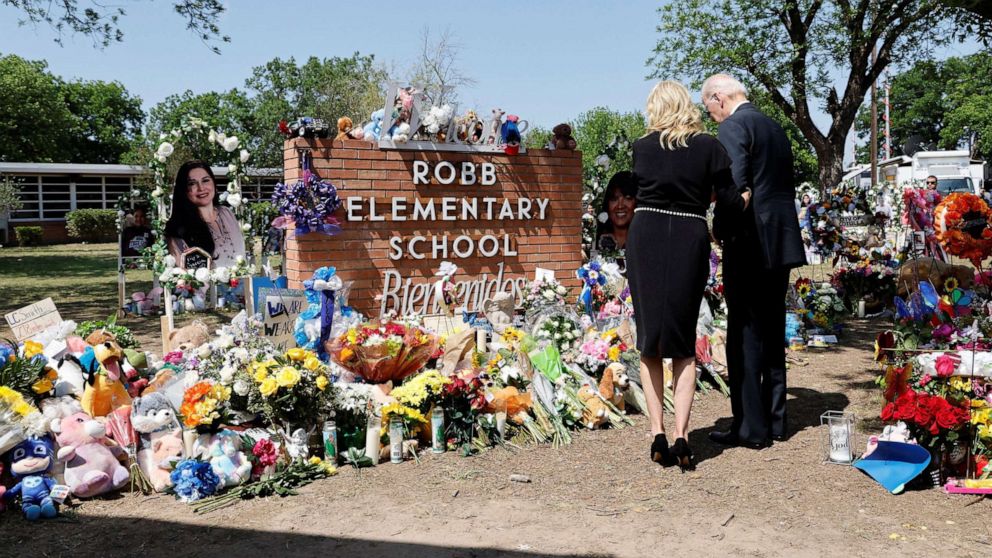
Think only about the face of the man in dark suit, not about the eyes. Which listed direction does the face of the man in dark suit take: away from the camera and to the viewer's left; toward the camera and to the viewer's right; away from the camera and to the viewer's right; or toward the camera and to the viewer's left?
away from the camera and to the viewer's left

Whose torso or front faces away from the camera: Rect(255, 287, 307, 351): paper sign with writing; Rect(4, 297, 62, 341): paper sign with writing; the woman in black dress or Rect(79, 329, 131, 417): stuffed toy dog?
the woman in black dress

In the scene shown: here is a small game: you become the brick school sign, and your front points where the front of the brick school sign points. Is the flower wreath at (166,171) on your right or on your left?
on your right

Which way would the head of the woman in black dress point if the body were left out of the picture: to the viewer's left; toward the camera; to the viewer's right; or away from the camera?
away from the camera

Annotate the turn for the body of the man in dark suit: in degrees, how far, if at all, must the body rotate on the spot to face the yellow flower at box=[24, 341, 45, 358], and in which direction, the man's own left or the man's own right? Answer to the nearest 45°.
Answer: approximately 45° to the man's own left

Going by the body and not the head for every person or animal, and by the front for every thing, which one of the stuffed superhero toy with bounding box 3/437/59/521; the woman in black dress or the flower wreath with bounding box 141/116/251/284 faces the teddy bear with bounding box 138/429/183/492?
the flower wreath

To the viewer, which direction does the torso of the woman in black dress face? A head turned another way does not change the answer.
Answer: away from the camera

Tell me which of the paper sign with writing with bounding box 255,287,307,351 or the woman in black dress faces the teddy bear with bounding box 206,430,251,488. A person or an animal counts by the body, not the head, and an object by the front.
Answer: the paper sign with writing

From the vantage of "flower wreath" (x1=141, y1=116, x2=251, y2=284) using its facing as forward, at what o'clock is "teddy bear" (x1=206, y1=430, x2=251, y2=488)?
The teddy bear is roughly at 12 o'clock from the flower wreath.

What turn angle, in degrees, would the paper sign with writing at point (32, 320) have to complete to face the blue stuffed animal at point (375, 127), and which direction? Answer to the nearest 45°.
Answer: approximately 90° to its left

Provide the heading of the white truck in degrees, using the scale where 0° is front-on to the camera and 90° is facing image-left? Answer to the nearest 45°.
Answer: approximately 315°

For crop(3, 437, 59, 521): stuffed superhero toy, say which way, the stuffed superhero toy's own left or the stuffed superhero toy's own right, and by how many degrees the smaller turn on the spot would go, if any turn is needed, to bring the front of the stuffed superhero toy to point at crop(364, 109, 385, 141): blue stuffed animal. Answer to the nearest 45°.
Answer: approximately 135° to the stuffed superhero toy's own left
